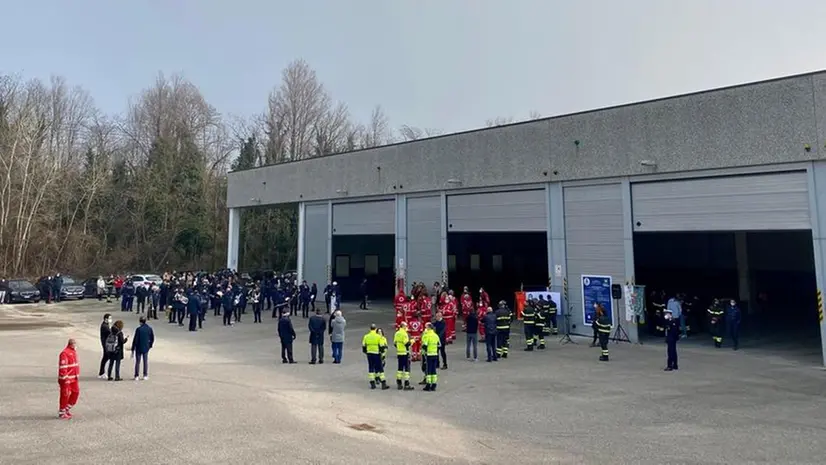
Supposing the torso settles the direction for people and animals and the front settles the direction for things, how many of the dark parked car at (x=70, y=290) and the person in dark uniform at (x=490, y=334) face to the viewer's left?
0

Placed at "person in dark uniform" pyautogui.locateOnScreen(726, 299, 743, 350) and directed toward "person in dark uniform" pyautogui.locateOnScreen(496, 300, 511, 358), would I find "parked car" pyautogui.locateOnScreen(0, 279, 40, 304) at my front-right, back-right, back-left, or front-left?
front-right

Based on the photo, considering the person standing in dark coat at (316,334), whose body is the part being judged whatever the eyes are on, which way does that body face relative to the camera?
away from the camera

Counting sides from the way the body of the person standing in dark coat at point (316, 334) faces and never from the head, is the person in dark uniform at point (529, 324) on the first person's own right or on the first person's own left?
on the first person's own right

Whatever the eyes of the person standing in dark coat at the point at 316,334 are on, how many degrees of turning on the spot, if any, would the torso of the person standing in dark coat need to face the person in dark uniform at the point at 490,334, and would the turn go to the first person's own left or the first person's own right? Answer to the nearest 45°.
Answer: approximately 90° to the first person's own right

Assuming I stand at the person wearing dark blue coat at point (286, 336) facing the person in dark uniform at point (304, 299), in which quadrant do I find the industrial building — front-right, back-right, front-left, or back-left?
front-right

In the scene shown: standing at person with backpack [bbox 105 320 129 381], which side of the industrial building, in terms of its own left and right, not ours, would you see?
front

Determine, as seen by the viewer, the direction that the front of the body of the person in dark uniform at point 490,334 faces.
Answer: away from the camera

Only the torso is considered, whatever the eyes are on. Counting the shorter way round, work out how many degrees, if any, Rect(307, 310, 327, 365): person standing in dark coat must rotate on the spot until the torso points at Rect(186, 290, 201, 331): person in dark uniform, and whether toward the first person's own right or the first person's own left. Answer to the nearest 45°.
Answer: approximately 45° to the first person's own left

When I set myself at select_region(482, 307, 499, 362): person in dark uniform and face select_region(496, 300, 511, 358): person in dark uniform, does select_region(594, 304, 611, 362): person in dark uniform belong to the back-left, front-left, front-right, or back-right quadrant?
front-right

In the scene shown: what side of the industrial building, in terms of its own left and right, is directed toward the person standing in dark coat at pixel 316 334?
front
